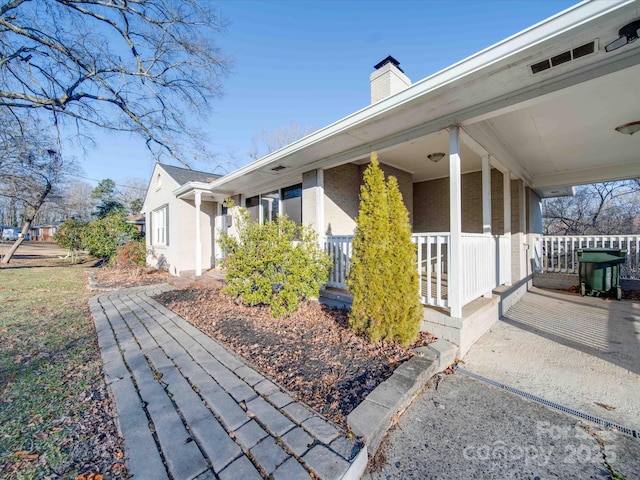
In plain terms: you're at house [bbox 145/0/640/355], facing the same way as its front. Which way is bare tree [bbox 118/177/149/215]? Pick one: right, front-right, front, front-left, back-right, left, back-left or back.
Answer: right

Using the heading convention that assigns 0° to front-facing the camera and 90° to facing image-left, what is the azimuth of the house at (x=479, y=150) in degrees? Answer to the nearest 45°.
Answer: approximately 45°

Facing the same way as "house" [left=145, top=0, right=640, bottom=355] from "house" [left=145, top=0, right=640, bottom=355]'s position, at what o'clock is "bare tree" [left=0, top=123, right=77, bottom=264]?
The bare tree is roughly at 2 o'clock from the house.

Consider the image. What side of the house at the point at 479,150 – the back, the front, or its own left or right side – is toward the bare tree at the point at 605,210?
back

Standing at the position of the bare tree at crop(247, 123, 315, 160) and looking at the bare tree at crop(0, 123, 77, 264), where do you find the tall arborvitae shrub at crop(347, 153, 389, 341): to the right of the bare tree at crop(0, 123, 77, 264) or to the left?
left

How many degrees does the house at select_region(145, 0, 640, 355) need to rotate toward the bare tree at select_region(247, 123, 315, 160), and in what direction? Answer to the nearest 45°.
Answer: approximately 90° to its right

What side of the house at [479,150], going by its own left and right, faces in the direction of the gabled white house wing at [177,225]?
right
